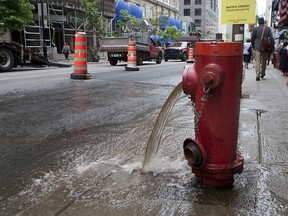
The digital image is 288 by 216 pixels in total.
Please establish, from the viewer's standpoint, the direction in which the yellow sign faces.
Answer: facing the viewer

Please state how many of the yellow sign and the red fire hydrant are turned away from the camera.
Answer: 0

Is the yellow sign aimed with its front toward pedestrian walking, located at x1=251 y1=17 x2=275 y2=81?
no

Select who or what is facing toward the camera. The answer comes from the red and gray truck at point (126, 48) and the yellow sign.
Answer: the yellow sign

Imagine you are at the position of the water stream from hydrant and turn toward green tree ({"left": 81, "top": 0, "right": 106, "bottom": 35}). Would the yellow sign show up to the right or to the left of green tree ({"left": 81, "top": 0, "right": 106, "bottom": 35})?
right

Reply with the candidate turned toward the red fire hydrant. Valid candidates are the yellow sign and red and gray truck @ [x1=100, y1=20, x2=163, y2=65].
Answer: the yellow sign

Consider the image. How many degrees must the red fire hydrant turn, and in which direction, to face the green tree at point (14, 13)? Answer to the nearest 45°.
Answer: approximately 90° to its right

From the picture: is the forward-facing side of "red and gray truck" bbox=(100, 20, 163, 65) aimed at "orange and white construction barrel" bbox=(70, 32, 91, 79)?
no
